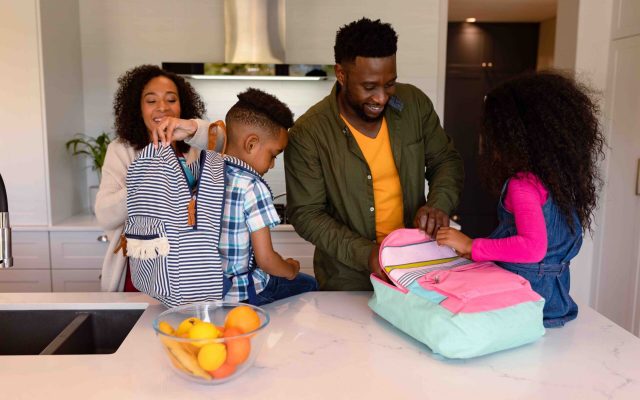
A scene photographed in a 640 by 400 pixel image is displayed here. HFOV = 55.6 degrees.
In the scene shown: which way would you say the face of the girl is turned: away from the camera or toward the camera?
away from the camera

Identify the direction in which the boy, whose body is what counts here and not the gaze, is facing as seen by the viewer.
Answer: to the viewer's right

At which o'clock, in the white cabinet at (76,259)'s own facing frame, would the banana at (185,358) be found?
The banana is roughly at 12 o'clock from the white cabinet.

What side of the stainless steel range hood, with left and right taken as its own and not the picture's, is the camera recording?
front

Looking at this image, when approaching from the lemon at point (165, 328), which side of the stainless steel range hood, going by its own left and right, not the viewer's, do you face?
front

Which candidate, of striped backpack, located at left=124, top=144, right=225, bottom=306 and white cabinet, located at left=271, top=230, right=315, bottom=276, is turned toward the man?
the white cabinet

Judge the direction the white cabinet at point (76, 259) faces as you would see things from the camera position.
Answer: facing the viewer

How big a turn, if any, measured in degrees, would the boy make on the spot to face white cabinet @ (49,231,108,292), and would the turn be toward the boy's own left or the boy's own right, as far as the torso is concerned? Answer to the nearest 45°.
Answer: approximately 135° to the boy's own left

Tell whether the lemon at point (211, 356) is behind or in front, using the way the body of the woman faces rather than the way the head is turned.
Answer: in front

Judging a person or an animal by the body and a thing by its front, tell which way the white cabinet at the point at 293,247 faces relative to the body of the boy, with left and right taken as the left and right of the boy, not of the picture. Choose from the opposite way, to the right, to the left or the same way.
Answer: to the right
